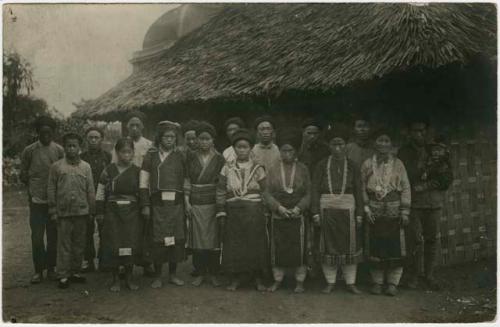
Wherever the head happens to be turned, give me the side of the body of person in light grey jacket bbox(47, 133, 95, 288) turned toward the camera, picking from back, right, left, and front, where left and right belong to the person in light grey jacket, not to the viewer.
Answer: front

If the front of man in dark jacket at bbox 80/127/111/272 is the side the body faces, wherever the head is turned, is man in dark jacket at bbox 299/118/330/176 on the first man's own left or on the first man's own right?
on the first man's own left

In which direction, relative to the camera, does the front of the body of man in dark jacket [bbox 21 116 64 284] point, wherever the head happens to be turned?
toward the camera

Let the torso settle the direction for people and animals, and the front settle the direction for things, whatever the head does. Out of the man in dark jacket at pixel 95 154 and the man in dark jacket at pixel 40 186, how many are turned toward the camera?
2

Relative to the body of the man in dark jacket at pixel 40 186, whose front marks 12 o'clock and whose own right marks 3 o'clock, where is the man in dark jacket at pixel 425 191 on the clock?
the man in dark jacket at pixel 425 191 is roughly at 10 o'clock from the man in dark jacket at pixel 40 186.

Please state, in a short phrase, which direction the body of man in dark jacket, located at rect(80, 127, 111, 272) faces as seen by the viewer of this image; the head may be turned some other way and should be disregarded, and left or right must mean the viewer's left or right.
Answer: facing the viewer

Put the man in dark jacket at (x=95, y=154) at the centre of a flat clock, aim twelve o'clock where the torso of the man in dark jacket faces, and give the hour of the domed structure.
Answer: The domed structure is roughly at 7 o'clock from the man in dark jacket.

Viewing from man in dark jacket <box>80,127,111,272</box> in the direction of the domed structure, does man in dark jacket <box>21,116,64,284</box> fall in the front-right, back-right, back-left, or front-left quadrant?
back-left

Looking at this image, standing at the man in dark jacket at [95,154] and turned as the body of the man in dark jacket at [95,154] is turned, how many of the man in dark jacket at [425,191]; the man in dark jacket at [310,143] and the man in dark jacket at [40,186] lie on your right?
1

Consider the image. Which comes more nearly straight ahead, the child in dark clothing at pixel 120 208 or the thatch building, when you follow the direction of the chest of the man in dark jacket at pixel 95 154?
the child in dark clothing

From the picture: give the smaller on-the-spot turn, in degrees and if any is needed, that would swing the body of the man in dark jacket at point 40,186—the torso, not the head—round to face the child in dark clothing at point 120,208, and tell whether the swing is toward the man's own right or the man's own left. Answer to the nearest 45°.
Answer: approximately 45° to the man's own left
